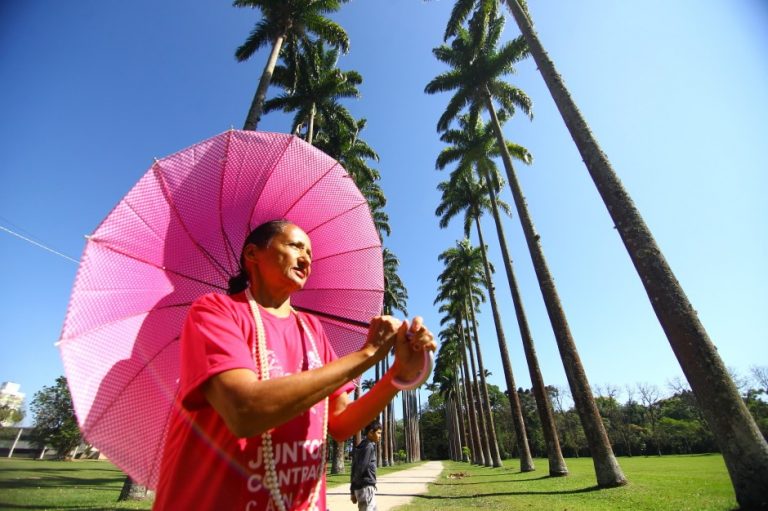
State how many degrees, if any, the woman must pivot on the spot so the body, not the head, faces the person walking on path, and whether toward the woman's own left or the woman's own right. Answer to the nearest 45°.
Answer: approximately 135° to the woman's own left

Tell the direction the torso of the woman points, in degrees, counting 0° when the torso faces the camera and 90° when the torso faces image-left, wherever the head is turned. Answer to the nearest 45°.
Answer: approximately 315°

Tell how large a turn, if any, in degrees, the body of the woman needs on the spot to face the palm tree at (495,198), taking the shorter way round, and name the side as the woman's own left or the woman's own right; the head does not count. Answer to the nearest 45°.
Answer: approximately 90° to the woman's own left

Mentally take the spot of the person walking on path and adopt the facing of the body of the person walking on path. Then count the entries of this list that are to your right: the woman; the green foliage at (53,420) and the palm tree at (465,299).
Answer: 1

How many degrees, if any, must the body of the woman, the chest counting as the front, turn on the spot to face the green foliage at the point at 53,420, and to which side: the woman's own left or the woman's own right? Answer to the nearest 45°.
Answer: approximately 180°
